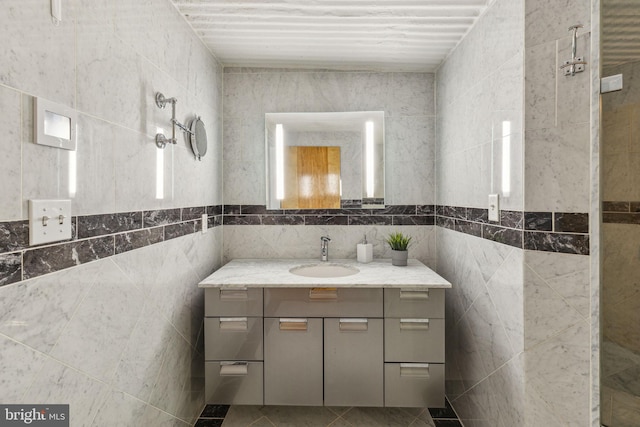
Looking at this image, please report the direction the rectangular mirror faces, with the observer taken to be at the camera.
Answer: facing the viewer

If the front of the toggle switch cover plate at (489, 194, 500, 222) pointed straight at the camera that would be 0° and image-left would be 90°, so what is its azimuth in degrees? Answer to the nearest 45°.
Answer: approximately 45°

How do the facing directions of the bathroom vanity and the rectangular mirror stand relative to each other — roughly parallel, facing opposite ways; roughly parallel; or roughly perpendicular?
roughly parallel

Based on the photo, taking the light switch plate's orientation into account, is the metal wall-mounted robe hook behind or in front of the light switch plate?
in front

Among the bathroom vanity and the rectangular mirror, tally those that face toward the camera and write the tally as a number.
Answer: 2

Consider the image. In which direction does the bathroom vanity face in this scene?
toward the camera

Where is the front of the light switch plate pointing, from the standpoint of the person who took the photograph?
facing the viewer and to the right of the viewer

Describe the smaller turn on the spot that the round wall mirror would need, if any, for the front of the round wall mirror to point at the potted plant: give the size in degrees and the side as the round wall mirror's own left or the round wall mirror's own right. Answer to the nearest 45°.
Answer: approximately 45° to the round wall mirror's own left

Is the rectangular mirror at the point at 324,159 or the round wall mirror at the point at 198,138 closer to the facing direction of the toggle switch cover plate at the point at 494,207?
the round wall mirror

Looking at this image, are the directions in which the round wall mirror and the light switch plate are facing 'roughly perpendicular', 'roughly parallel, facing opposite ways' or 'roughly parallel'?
roughly parallel

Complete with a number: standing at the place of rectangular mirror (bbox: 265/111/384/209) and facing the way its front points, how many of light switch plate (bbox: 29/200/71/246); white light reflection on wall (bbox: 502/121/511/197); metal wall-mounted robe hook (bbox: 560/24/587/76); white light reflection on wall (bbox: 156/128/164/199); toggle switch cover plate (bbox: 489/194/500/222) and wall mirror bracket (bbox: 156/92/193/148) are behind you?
0
